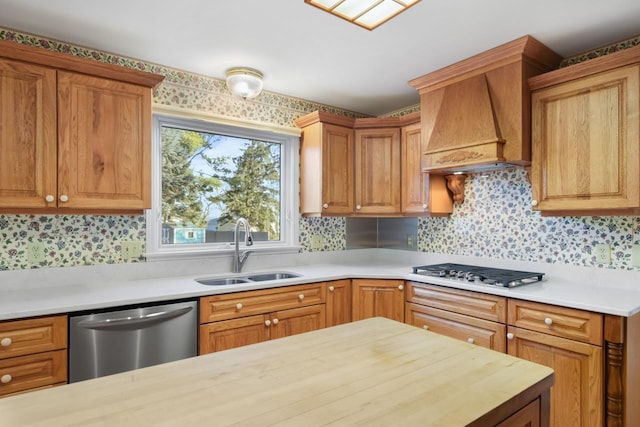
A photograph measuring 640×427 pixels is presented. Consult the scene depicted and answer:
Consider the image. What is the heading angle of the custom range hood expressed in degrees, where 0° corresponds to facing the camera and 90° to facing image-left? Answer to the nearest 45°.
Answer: approximately 45°

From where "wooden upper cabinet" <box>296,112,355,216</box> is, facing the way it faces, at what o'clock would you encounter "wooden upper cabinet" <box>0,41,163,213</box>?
"wooden upper cabinet" <box>0,41,163,213</box> is roughly at 3 o'clock from "wooden upper cabinet" <box>296,112,355,216</box>.

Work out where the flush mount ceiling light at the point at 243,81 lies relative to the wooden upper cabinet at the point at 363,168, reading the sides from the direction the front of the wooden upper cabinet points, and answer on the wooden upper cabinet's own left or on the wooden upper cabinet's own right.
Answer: on the wooden upper cabinet's own right

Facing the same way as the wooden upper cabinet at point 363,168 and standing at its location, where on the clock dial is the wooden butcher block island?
The wooden butcher block island is roughly at 12 o'clock from the wooden upper cabinet.

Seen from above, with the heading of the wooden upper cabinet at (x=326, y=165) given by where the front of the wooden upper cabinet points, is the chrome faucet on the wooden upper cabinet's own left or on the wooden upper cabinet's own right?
on the wooden upper cabinet's own right
